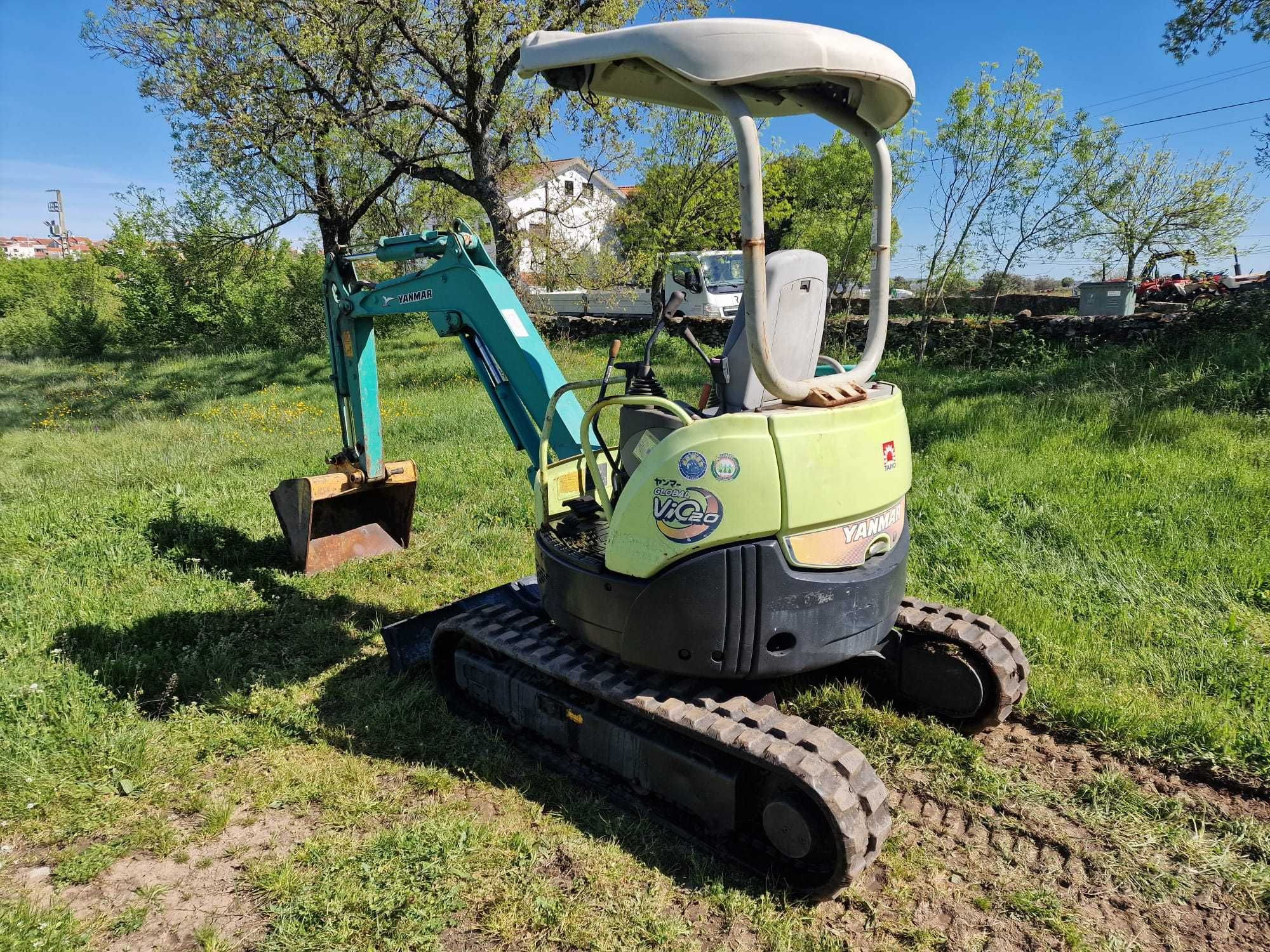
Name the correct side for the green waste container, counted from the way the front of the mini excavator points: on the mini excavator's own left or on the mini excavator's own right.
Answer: on the mini excavator's own right

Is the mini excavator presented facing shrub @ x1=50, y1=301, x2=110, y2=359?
yes

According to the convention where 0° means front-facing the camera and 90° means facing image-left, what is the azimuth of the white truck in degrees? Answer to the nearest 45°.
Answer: approximately 315°

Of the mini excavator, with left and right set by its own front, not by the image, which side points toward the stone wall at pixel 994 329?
right

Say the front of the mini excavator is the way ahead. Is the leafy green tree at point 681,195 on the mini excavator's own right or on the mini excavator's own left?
on the mini excavator's own right

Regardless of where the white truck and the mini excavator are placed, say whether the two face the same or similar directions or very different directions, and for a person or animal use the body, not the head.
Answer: very different directions

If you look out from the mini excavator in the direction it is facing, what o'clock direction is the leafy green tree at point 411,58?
The leafy green tree is roughly at 1 o'clock from the mini excavator.

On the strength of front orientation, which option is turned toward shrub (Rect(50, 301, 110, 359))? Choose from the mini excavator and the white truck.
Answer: the mini excavator

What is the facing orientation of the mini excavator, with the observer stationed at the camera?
facing away from the viewer and to the left of the viewer

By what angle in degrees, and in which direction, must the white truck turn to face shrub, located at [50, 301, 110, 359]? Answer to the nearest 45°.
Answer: approximately 135° to its right
